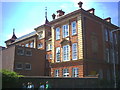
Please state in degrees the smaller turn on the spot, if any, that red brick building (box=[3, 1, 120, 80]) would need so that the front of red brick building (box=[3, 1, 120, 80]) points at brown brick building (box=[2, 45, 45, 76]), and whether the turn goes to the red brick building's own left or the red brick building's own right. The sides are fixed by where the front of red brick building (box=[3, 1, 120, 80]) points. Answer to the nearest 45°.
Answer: approximately 90° to the red brick building's own right

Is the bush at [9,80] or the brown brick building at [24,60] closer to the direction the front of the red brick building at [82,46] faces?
the bush

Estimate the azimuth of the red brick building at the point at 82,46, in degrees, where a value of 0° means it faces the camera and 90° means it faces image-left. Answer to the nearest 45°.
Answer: approximately 45°

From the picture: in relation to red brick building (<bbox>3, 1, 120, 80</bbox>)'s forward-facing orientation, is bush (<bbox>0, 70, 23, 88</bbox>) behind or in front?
in front

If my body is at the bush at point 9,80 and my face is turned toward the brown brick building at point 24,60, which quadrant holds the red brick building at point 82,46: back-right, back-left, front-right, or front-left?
front-right
